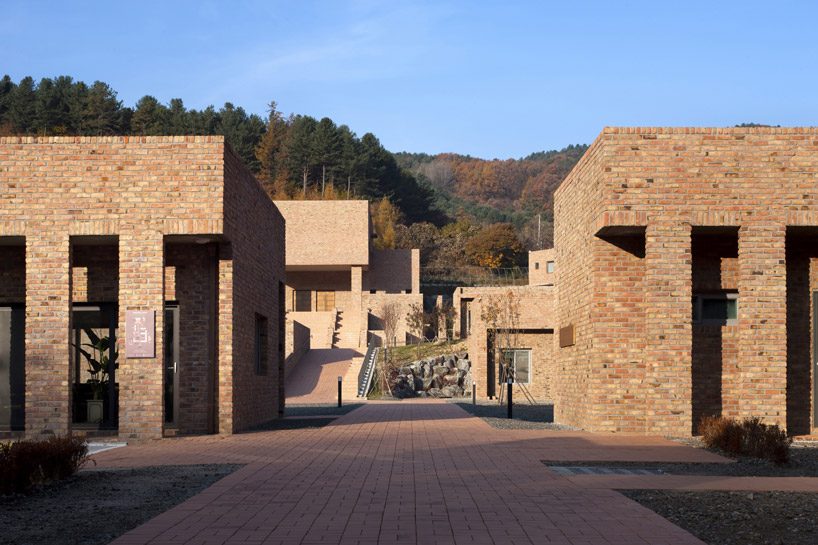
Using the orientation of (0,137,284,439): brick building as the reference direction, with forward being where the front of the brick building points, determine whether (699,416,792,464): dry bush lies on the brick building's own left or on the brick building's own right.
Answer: on the brick building's own left

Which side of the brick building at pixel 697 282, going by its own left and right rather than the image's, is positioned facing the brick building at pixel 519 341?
back

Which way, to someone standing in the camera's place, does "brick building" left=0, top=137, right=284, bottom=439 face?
facing the viewer

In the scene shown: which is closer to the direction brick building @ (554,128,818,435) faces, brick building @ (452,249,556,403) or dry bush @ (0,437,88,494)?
the dry bush

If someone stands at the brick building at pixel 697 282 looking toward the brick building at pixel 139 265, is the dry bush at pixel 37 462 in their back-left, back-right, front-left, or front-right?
front-left

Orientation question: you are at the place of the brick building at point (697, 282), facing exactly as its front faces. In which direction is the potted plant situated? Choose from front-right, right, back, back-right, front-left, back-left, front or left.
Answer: right

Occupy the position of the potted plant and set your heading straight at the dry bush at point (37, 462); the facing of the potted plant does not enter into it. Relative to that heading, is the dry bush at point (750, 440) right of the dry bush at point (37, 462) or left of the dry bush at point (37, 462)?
left

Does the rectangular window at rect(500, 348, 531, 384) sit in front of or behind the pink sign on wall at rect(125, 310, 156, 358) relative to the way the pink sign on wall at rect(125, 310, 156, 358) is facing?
behind

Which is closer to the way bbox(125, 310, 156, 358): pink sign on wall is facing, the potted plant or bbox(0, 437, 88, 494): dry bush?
the dry bush

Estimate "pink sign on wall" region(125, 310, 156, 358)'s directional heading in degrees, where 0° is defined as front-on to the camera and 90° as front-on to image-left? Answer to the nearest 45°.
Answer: approximately 0°

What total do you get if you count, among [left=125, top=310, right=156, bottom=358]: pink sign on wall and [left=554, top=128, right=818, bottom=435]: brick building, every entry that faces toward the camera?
2
